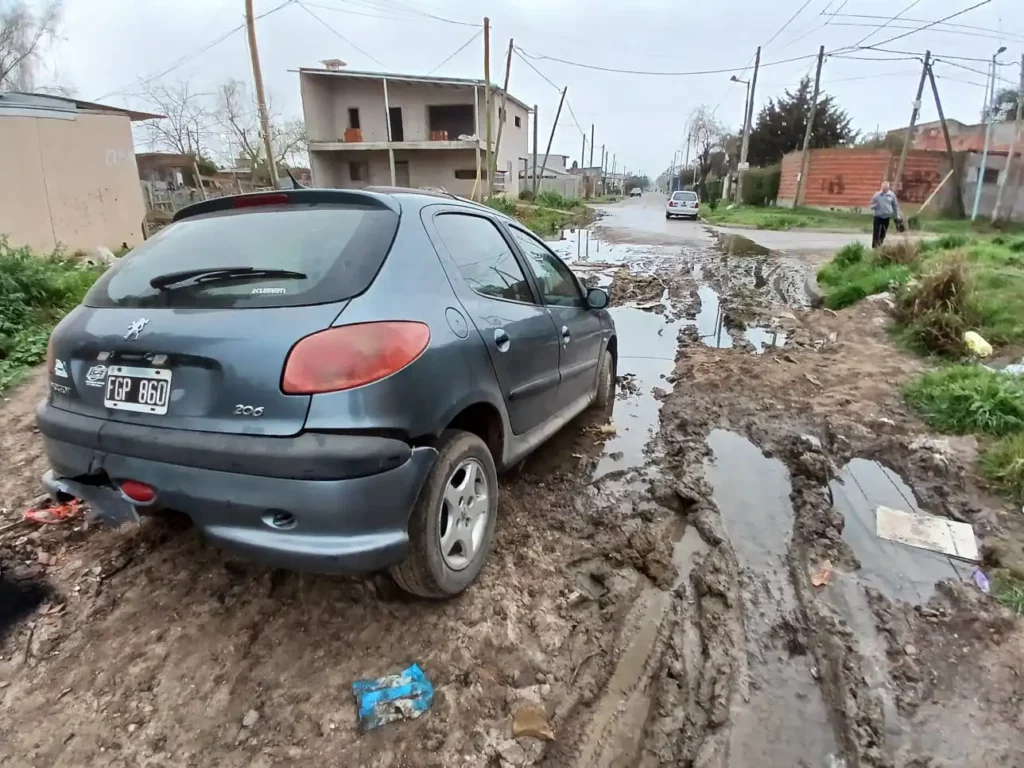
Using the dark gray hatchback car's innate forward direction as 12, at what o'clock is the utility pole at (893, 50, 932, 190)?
The utility pole is roughly at 12 o'clock from the dark gray hatchback car.

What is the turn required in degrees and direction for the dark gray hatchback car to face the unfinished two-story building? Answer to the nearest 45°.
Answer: approximately 45° to its left

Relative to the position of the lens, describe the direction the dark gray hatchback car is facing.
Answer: facing away from the viewer and to the right of the viewer

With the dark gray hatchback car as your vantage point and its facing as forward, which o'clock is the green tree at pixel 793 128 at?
The green tree is roughly at 12 o'clock from the dark gray hatchback car.

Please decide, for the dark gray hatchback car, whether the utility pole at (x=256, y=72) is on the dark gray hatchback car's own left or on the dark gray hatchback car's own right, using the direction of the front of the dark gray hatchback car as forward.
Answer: on the dark gray hatchback car's own left

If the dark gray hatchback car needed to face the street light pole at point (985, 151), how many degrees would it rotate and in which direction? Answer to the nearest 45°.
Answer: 0° — it already faces it

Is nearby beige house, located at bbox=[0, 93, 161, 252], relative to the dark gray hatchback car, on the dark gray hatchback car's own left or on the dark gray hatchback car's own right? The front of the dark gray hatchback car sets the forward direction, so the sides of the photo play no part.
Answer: on the dark gray hatchback car's own left

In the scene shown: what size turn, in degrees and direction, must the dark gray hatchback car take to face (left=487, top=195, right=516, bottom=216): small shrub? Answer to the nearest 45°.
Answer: approximately 45° to its left
